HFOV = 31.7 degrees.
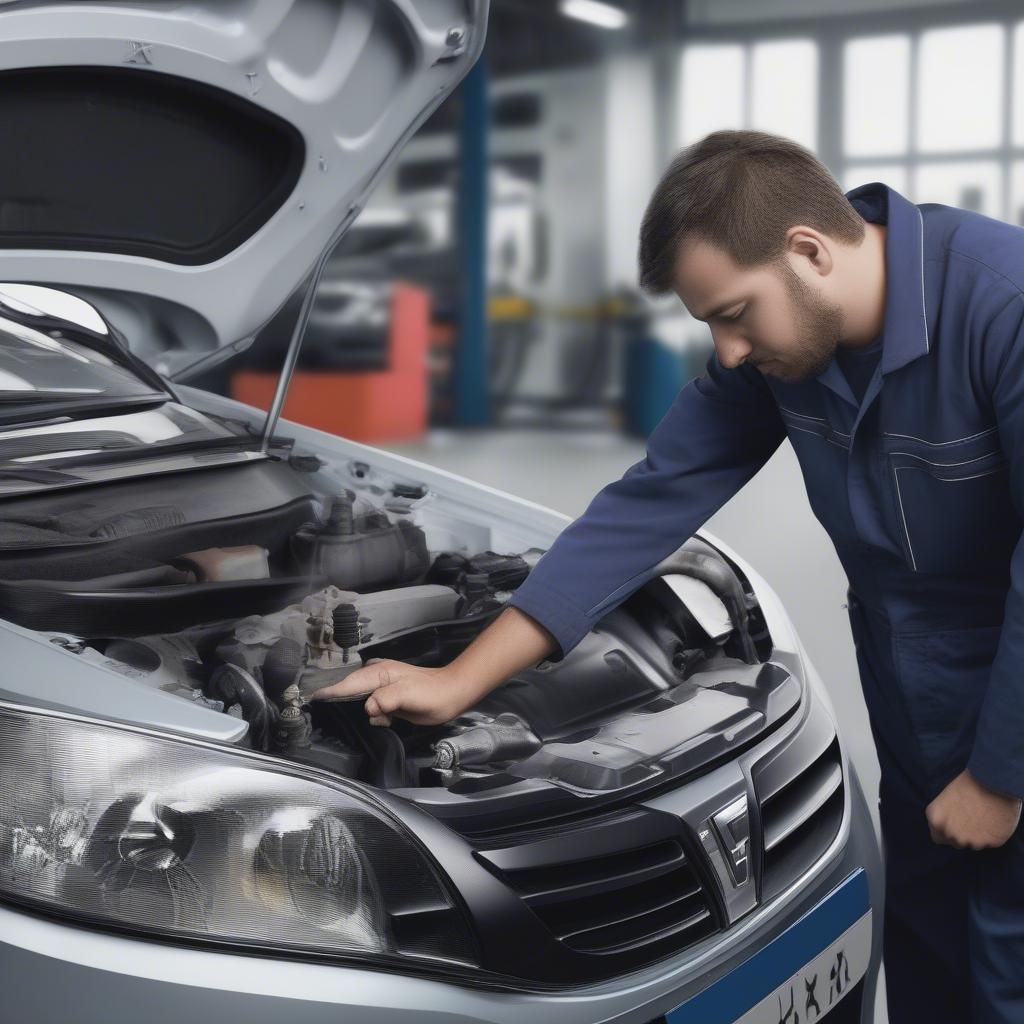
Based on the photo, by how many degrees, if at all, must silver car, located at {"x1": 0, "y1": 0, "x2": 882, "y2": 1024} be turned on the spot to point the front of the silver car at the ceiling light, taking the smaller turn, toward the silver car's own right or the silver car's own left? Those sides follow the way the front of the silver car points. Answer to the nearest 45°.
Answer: approximately 135° to the silver car's own left

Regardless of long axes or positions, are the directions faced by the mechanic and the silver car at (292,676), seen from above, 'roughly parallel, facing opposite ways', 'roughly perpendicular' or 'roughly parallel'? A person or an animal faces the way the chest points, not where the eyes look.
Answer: roughly perpendicular

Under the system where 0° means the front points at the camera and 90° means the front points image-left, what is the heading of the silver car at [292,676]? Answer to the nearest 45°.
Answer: approximately 315°

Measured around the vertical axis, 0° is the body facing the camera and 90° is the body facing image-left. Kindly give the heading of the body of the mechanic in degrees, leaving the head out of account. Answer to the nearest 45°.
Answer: approximately 45°

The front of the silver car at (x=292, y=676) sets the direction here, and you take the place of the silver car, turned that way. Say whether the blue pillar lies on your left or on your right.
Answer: on your left

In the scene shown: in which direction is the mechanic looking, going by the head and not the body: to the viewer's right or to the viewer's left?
to the viewer's left
